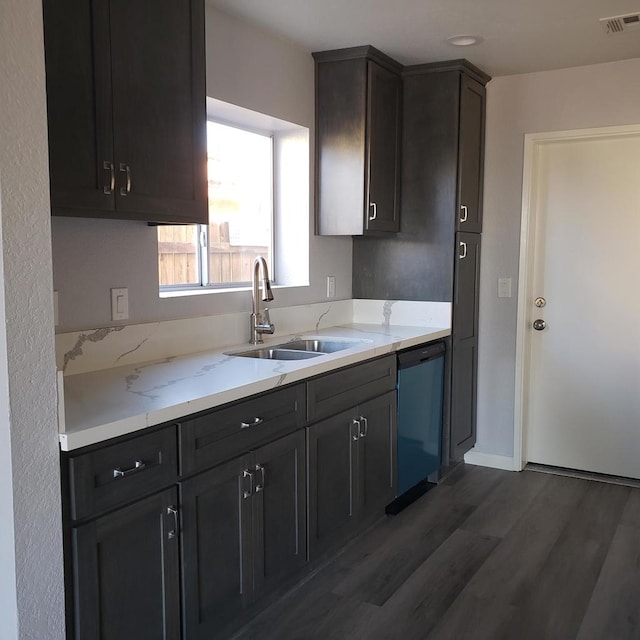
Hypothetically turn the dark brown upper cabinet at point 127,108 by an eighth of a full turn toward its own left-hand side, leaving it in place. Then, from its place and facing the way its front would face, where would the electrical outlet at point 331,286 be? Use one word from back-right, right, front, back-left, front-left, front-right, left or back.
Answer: front-left

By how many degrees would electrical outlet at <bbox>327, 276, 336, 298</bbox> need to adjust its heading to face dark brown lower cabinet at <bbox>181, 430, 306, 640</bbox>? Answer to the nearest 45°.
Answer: approximately 45° to its right

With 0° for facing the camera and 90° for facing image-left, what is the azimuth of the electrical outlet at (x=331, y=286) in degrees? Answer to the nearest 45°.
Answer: approximately 315°

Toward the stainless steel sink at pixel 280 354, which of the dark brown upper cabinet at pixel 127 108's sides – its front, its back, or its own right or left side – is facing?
left

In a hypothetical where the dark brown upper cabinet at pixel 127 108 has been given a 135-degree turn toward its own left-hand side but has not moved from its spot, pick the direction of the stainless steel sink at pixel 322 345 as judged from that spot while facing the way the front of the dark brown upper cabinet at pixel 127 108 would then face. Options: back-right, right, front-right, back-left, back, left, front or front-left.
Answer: front-right

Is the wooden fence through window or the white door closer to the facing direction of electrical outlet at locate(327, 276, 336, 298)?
the white door

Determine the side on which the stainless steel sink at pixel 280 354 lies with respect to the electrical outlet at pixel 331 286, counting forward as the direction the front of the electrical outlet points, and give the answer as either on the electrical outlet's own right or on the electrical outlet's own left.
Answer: on the electrical outlet's own right

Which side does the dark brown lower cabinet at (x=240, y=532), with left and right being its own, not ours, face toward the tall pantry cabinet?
left

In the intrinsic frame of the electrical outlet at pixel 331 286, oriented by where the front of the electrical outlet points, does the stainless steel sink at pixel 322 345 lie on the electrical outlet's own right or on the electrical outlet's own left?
on the electrical outlet's own right

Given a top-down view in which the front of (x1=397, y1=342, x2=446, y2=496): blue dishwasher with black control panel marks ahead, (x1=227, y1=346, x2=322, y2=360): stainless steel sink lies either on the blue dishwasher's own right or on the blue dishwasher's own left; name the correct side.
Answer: on the blue dishwasher's own right
